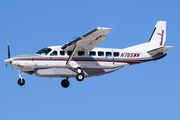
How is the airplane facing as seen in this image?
to the viewer's left
